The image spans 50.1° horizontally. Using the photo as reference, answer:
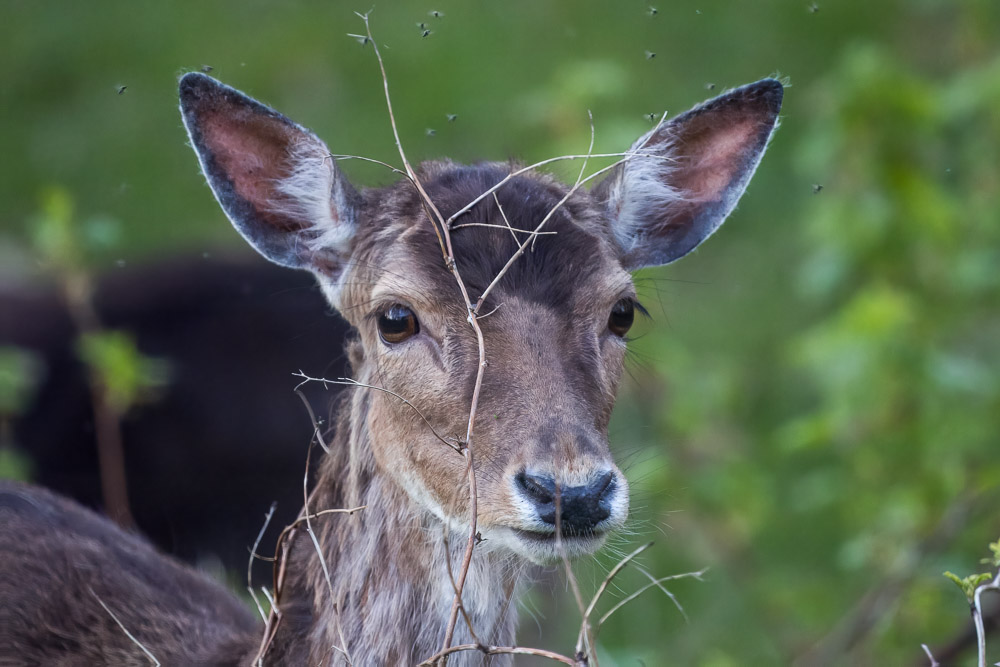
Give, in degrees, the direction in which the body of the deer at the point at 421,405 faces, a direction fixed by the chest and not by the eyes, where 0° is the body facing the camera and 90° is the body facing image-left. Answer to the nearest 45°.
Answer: approximately 315°

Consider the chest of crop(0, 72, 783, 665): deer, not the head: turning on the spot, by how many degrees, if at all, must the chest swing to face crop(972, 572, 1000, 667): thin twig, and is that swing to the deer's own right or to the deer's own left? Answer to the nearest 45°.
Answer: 0° — it already faces it

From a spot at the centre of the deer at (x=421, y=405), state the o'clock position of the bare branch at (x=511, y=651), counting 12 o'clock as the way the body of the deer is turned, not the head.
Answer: The bare branch is roughly at 1 o'clock from the deer.

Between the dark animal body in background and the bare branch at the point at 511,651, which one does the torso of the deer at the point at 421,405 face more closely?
the bare branch
